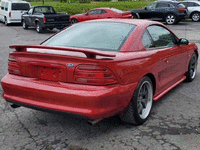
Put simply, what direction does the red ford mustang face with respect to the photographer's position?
facing away from the viewer and to the right of the viewer

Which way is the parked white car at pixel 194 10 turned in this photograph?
to the viewer's left

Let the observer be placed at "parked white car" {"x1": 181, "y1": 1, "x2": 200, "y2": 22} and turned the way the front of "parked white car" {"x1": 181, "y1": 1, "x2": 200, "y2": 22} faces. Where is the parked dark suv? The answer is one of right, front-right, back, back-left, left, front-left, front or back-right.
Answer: front-left

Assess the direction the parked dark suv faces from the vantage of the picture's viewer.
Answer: facing to the left of the viewer

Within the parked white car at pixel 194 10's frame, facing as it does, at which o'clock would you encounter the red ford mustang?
The red ford mustang is roughly at 9 o'clock from the parked white car.

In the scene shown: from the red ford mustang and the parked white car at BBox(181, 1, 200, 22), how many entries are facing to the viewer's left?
1

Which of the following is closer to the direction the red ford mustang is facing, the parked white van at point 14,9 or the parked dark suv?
the parked dark suv

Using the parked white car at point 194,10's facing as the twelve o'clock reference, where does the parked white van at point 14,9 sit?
the parked white van at point 14,9 is roughly at 11 o'clock from the parked white car at point 194,10.

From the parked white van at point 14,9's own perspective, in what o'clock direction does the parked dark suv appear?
The parked dark suv is roughly at 5 o'clock from the parked white van.

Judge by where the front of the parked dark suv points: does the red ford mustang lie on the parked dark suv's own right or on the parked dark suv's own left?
on the parked dark suv's own left

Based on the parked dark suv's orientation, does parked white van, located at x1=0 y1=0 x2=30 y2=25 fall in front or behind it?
in front
